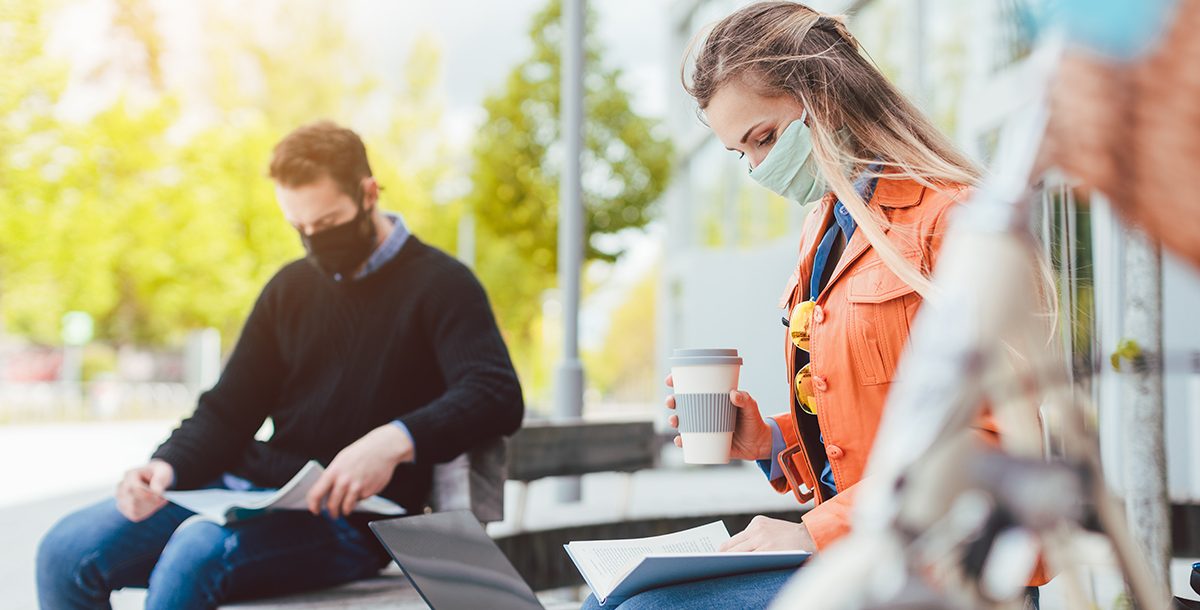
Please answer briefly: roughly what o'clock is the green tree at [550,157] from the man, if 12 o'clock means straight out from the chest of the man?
The green tree is roughly at 5 o'clock from the man.

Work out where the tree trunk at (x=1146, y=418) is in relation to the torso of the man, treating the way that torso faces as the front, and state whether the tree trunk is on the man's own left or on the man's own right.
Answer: on the man's own left

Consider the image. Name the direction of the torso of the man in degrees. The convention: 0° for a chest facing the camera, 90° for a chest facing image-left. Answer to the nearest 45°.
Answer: approximately 45°

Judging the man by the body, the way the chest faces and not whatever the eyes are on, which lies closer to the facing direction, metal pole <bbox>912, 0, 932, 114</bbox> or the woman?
the woman

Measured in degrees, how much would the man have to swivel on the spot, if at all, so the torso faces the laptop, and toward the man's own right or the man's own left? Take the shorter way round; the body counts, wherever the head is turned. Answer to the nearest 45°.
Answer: approximately 45° to the man's own left

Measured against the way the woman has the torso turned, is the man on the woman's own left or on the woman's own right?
on the woman's own right
